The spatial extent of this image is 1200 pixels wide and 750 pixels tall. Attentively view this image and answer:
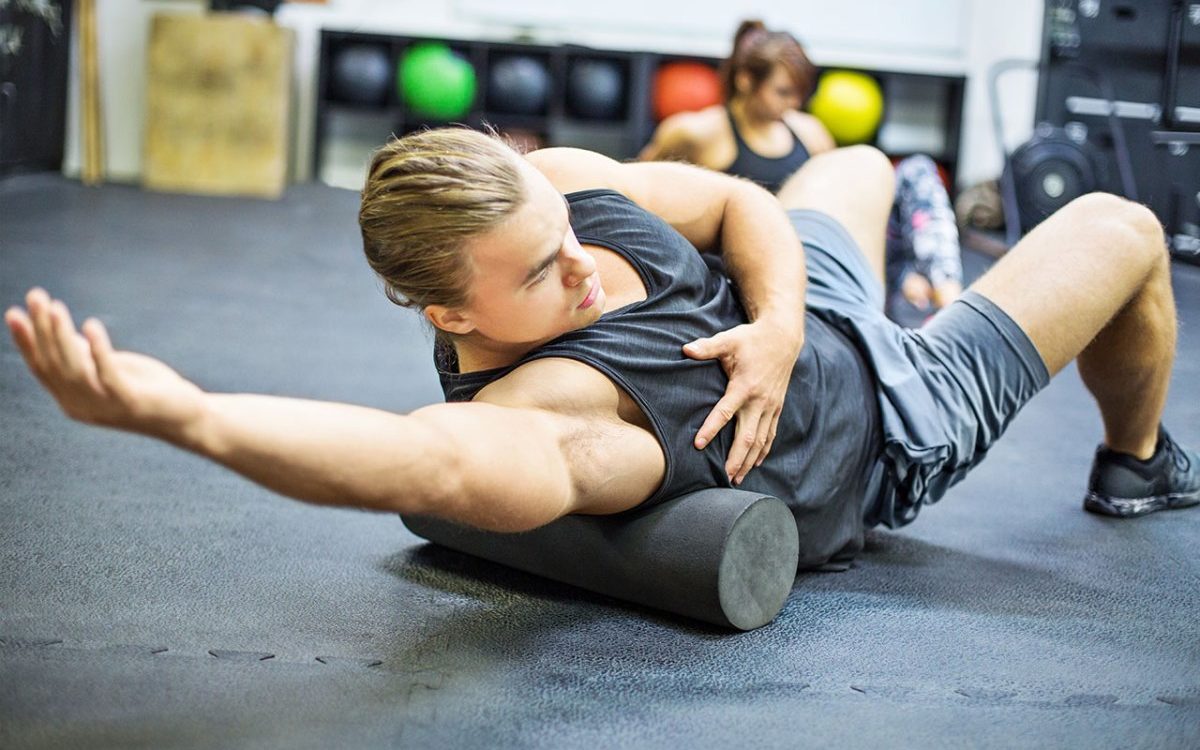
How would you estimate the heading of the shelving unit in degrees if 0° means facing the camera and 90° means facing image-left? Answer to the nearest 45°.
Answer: approximately 0°

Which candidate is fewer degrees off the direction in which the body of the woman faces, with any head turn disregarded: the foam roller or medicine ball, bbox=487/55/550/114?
the foam roller

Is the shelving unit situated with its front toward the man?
yes

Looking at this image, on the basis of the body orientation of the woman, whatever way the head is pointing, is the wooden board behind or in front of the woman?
behind

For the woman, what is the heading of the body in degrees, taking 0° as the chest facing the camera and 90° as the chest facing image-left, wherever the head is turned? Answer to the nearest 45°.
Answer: approximately 315°
